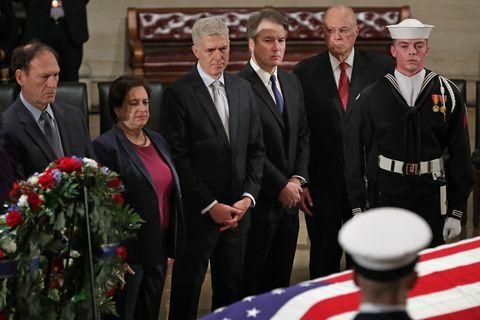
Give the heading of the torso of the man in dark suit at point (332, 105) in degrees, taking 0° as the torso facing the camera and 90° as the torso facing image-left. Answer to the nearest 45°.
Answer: approximately 0°

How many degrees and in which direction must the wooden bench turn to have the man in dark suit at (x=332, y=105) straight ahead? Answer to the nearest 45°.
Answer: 0° — it already faces them

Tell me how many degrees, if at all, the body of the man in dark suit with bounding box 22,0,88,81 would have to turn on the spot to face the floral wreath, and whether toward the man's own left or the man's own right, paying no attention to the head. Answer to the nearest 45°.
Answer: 0° — they already face it

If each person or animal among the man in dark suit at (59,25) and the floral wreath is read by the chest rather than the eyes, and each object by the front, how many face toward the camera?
1

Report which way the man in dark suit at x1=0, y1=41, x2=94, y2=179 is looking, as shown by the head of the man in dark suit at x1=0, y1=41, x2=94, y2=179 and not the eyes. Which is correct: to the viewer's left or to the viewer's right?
to the viewer's right

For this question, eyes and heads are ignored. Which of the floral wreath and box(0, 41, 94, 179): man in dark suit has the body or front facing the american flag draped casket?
the man in dark suit

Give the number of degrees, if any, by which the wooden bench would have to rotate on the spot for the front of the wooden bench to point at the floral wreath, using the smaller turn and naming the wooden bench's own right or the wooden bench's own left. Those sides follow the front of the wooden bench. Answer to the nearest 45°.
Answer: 0° — it already faces it

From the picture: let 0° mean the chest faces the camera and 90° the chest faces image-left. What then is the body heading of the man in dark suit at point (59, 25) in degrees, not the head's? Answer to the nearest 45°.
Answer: approximately 0°

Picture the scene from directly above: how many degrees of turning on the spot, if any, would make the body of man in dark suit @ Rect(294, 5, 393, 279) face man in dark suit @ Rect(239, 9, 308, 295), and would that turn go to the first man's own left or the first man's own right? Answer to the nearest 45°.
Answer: approximately 45° to the first man's own right
